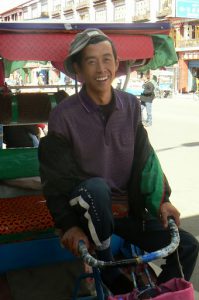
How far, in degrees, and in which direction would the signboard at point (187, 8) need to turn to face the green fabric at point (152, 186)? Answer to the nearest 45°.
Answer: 0° — it already faces it

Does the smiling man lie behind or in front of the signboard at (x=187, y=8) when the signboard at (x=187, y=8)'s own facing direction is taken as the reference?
in front
